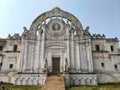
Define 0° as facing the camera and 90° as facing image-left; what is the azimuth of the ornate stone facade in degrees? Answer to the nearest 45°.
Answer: approximately 0°
